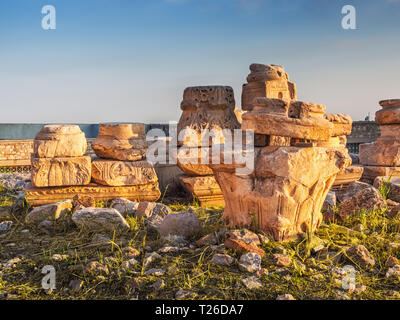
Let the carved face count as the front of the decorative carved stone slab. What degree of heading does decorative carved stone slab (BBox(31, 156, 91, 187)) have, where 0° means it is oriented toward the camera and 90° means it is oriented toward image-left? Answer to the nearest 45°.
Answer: approximately 0°

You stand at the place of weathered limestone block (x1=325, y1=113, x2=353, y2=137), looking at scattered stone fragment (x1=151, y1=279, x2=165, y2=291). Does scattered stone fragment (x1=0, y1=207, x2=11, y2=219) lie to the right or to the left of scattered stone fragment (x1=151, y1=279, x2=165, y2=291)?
right

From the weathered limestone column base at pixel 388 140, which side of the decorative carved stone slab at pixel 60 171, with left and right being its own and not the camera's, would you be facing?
left

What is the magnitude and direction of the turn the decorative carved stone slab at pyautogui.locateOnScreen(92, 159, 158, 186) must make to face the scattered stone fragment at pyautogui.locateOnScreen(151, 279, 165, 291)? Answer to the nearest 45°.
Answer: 0° — it already faces it

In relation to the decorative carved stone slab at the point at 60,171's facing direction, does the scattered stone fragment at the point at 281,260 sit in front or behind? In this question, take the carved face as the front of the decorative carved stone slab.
in front

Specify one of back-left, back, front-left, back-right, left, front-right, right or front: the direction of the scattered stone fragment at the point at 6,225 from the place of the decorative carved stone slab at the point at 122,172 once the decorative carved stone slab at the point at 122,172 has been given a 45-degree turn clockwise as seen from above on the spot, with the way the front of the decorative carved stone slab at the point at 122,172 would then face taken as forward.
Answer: front

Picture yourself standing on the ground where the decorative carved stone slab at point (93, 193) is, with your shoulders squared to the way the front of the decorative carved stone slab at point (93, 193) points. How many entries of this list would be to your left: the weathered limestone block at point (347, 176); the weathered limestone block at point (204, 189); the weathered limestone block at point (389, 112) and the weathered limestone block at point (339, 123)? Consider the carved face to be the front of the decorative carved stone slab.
4

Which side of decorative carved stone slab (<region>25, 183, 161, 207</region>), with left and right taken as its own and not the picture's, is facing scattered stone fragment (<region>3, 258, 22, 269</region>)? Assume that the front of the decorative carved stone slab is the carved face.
front

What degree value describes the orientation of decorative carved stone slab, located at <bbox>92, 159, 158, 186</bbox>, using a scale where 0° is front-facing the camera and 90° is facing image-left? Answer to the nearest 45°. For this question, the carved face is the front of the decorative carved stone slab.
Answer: approximately 0°

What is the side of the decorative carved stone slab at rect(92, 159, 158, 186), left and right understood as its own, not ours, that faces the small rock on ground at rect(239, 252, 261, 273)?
front

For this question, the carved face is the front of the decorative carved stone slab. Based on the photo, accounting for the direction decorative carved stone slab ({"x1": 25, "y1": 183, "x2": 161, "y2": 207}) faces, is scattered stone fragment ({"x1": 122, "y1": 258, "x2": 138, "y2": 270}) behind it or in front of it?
in front
